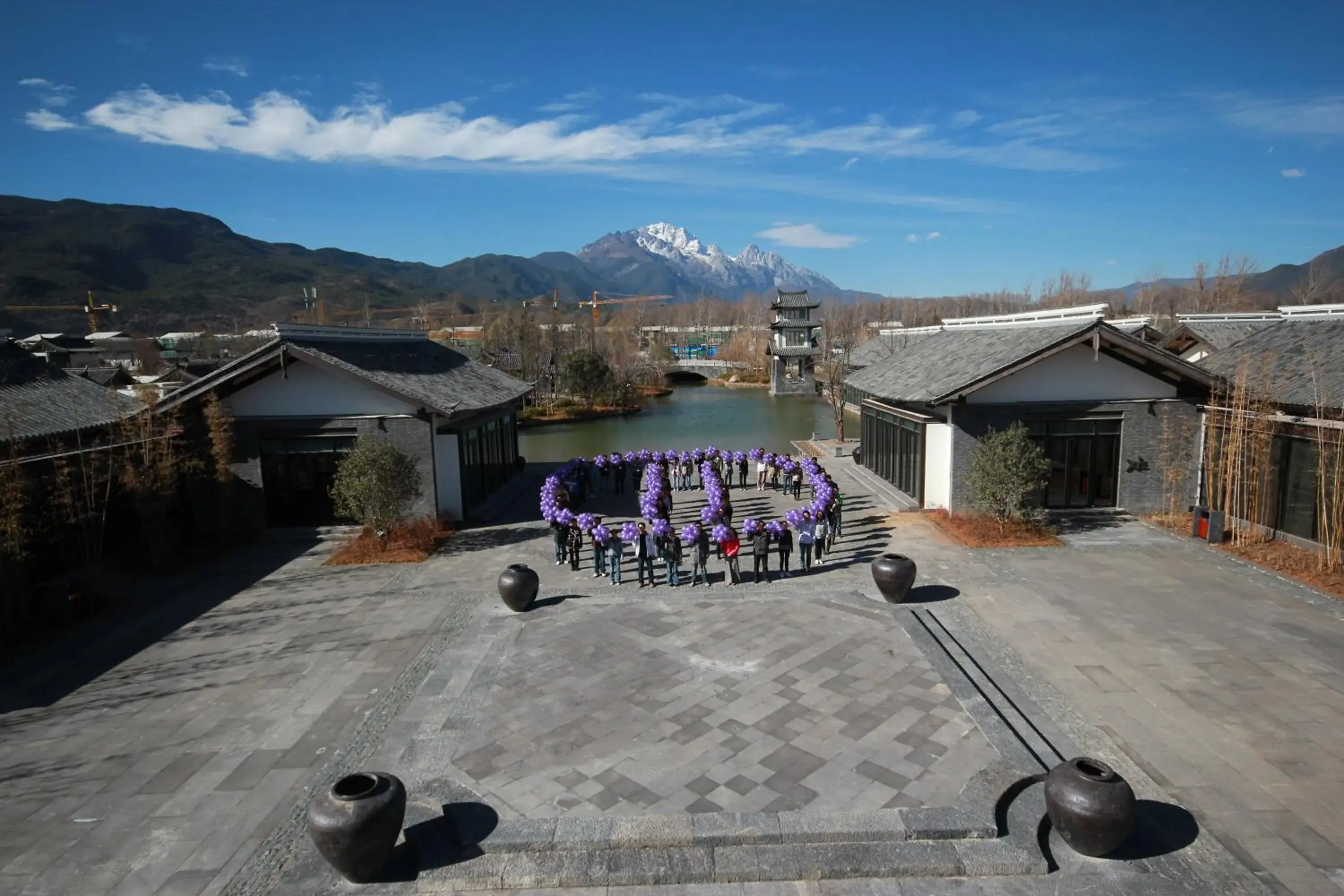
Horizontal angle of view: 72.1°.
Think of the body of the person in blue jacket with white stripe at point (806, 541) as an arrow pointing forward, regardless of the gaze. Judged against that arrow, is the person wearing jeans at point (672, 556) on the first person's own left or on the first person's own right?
on the first person's own right

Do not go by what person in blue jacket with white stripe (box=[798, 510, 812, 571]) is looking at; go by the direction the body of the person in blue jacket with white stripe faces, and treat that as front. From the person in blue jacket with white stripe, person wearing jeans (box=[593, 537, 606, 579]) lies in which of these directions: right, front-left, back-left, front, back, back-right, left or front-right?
right

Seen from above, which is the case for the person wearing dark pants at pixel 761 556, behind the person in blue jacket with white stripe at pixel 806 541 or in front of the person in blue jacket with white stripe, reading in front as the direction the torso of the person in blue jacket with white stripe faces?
in front

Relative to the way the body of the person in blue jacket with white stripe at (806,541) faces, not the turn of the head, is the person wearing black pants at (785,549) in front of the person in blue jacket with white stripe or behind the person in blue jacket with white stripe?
in front

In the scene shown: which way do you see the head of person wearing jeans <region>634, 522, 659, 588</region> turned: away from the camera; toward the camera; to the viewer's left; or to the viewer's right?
toward the camera

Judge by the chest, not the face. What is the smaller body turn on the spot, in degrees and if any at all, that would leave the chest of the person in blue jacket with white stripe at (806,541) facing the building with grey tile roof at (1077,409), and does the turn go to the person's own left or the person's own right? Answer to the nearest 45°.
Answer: approximately 135° to the person's own left

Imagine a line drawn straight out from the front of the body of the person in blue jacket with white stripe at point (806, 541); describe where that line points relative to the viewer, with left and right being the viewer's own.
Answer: facing the viewer
